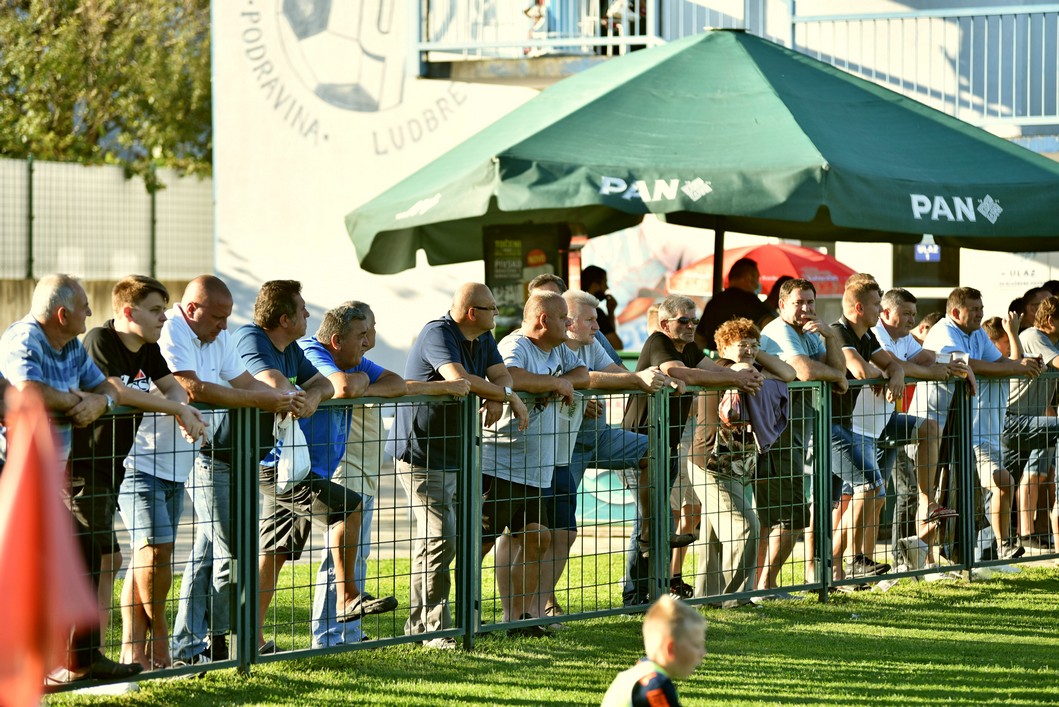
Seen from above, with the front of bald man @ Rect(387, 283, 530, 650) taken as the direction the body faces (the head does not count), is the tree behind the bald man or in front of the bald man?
behind

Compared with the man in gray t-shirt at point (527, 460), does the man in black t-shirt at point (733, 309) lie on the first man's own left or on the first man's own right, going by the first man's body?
on the first man's own left

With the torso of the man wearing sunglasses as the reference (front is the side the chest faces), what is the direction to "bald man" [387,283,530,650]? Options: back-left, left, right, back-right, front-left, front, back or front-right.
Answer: right

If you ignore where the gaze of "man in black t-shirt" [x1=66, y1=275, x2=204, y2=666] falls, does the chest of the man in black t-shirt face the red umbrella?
no

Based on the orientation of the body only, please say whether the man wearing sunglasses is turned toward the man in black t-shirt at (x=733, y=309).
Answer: no

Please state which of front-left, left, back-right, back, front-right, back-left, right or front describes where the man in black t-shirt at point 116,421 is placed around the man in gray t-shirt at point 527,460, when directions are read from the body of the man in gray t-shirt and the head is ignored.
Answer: right

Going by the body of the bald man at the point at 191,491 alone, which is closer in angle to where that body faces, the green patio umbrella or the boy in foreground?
the boy in foreground

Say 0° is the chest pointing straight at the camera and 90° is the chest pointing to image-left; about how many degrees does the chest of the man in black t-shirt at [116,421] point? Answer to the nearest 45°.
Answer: approximately 315°

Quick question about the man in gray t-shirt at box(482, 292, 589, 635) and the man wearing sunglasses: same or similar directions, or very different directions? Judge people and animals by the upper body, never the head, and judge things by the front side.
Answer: same or similar directions

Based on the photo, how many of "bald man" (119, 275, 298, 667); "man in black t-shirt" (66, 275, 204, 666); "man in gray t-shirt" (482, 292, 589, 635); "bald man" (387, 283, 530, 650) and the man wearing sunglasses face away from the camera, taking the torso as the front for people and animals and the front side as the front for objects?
0

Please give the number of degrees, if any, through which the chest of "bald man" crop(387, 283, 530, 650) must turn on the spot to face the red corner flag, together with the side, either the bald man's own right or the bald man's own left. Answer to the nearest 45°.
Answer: approximately 45° to the bald man's own right

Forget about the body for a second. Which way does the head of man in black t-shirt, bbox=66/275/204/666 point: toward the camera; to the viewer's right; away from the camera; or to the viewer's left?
to the viewer's right

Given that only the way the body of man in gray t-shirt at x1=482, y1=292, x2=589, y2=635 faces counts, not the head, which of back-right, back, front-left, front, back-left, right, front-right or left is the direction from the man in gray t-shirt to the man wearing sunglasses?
left

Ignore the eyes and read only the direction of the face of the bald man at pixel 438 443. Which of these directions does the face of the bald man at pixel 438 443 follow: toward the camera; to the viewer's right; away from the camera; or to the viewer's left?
to the viewer's right

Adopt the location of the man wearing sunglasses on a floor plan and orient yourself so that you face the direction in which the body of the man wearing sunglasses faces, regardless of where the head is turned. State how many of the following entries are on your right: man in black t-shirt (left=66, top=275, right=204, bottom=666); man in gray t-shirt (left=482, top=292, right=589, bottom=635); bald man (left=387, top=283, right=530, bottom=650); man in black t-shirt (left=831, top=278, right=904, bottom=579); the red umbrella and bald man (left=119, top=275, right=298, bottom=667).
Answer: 4

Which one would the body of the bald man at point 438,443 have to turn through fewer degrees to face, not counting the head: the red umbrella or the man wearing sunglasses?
the man wearing sunglasses

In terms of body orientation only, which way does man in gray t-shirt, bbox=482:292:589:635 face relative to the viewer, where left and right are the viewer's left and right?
facing the viewer and to the right of the viewer
